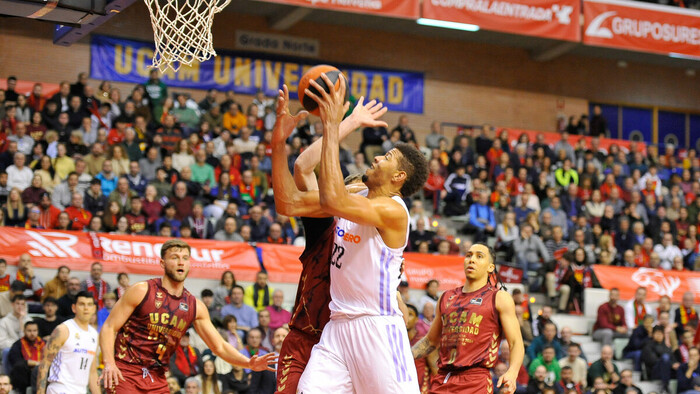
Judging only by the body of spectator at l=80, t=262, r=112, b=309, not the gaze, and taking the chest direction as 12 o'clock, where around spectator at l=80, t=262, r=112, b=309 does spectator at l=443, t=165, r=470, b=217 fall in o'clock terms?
spectator at l=443, t=165, r=470, b=217 is roughly at 8 o'clock from spectator at l=80, t=262, r=112, b=309.

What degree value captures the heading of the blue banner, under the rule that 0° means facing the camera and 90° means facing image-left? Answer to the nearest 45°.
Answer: approximately 0°

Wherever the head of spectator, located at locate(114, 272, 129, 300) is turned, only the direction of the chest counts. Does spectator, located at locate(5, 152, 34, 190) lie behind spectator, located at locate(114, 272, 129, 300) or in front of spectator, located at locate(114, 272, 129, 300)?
behind

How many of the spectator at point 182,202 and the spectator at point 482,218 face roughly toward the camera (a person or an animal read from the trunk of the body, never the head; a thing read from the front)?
2

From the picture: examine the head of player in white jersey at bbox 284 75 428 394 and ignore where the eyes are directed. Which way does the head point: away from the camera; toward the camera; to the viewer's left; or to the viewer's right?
to the viewer's left

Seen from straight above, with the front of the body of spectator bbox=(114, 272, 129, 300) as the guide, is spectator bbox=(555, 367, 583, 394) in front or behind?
in front

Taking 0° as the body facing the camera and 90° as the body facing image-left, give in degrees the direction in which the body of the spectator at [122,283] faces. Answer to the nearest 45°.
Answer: approximately 315°

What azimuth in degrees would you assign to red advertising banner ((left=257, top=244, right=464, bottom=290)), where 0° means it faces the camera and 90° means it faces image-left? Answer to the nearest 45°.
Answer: approximately 0°

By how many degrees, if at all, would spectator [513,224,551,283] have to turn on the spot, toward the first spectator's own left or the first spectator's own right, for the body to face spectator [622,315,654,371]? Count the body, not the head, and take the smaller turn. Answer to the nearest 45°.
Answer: approximately 90° to the first spectator's own left
